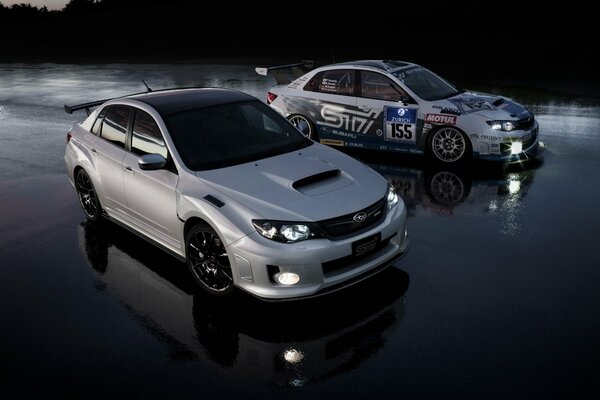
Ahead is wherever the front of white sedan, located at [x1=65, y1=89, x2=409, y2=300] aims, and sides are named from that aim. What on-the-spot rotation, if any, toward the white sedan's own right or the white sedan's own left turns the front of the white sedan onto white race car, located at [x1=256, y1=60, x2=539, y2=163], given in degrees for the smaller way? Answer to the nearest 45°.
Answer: approximately 90° to the white sedan's own left

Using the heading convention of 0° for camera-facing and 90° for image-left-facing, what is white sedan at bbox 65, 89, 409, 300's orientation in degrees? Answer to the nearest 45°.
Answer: approximately 315°
